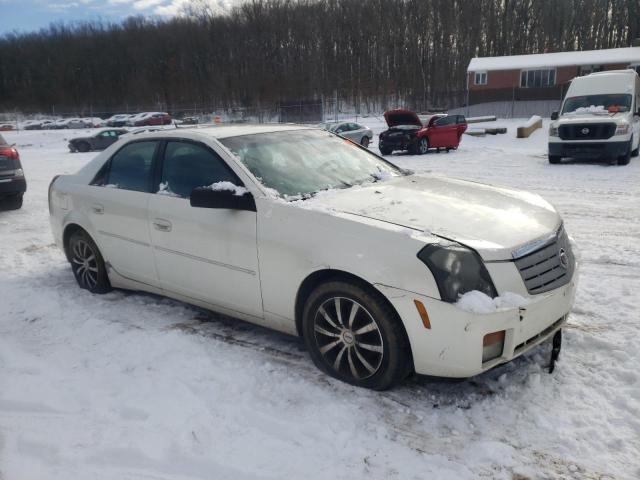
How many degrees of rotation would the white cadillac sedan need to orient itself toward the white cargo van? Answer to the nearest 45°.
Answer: approximately 90° to its left

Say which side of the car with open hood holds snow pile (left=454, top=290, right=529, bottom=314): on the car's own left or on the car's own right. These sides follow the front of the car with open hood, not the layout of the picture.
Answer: on the car's own left

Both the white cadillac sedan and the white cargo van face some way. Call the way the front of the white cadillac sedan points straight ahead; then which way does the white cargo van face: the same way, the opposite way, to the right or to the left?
to the right

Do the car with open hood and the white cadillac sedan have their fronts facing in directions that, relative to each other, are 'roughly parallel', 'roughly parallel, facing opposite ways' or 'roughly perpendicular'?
roughly perpendicular

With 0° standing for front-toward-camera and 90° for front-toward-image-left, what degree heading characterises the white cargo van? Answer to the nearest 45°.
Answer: approximately 0°

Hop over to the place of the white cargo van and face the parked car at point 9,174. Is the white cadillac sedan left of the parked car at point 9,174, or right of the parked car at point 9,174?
left

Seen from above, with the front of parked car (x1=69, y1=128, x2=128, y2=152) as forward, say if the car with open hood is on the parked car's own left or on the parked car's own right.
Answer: on the parked car's own left

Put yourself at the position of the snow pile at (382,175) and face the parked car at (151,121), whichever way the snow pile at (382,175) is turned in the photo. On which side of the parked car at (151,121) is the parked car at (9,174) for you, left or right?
left

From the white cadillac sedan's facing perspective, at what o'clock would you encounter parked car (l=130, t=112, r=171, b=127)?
The parked car is roughly at 7 o'clock from the white cadillac sedan.

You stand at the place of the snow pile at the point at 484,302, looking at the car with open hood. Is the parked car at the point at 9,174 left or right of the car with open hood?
left

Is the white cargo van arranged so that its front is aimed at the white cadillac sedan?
yes

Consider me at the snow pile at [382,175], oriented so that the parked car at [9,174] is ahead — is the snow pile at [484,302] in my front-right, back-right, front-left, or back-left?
back-left
